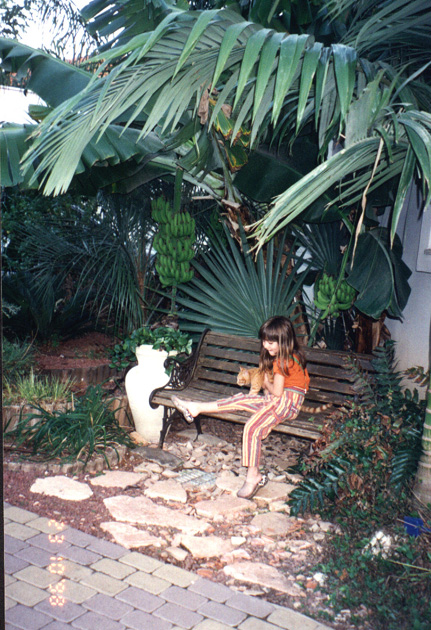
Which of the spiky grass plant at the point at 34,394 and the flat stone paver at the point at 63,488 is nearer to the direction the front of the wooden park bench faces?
the flat stone paver

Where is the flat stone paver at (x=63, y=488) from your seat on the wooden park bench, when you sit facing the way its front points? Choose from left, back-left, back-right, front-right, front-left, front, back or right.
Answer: front

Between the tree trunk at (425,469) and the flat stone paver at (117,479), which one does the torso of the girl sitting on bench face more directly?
the flat stone paver

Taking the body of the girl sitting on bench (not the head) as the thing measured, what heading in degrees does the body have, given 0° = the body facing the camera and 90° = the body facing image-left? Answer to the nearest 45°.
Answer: approximately 90°

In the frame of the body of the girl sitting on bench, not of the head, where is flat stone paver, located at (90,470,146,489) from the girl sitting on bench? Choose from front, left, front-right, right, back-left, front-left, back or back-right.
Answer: front

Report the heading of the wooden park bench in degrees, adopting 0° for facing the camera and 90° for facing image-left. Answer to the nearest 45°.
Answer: approximately 45°

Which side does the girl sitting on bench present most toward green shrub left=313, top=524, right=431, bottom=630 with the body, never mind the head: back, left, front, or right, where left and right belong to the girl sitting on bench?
left

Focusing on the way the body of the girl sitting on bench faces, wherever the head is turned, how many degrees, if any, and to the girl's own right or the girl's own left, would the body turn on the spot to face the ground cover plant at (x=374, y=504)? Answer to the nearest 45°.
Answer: approximately 135° to the girl's own left

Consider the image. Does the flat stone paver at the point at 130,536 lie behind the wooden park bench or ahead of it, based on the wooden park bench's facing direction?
ahead

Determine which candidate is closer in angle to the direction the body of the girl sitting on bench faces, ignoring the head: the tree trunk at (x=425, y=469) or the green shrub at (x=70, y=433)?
the green shrub

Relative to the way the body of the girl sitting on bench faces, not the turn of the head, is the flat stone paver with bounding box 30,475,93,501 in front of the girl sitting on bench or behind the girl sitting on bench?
in front

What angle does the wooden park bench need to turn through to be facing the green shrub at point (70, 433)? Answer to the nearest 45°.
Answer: approximately 45° to its right

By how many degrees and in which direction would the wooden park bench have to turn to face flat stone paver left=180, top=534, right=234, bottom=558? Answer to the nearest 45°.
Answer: approximately 45° to its left
